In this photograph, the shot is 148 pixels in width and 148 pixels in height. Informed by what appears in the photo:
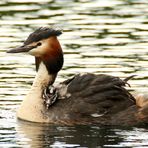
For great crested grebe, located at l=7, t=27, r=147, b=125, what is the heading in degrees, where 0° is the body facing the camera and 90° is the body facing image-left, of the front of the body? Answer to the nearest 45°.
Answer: approximately 90°
